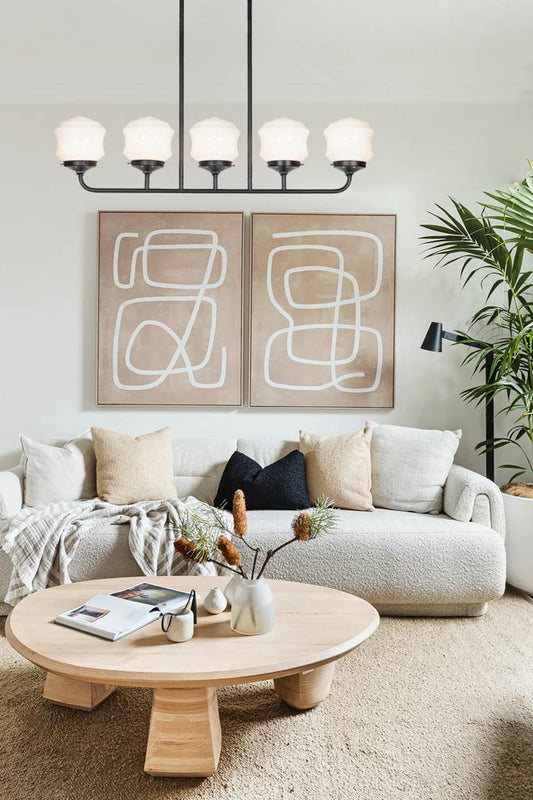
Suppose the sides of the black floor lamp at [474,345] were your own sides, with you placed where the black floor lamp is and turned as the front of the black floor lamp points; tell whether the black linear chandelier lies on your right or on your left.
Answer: on your left

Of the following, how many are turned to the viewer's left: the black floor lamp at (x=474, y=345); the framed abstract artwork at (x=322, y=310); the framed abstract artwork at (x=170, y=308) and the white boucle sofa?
1

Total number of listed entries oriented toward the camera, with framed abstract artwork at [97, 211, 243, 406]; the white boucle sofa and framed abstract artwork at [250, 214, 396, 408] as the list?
3

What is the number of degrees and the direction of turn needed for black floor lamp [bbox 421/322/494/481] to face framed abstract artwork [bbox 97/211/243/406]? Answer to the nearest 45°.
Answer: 0° — it already faces it

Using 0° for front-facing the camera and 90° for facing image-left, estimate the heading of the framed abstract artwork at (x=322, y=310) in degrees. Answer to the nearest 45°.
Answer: approximately 0°

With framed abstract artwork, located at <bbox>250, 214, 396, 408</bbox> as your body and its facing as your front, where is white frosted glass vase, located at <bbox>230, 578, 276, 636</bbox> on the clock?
The white frosted glass vase is roughly at 12 o'clock from the framed abstract artwork.

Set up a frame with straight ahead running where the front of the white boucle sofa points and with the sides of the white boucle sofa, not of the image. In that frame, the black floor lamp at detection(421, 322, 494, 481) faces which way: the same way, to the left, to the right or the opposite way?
to the right

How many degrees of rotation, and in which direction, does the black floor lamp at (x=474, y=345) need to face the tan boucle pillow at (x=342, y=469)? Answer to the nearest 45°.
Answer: approximately 45° to its left

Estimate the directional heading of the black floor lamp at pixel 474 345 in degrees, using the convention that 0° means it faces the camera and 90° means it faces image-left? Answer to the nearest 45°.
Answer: approximately 90°

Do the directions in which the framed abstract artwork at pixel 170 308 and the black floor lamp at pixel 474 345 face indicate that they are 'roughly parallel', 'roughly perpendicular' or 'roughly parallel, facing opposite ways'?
roughly perpendicular

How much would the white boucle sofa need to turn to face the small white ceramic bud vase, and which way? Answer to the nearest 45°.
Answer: approximately 45° to its right

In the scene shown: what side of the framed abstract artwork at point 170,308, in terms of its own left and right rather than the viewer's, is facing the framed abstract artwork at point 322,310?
left
